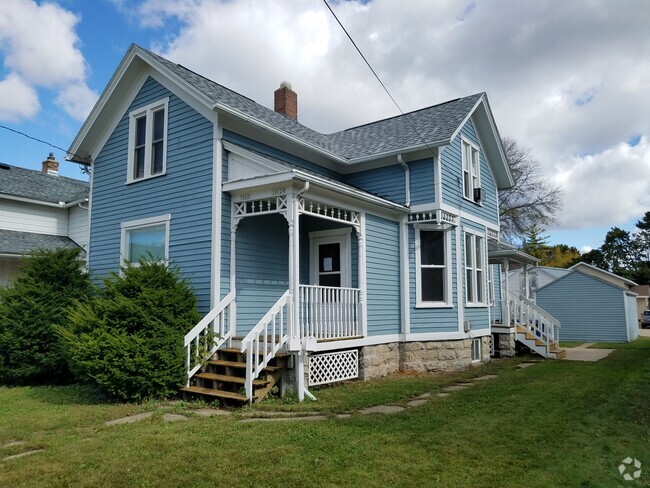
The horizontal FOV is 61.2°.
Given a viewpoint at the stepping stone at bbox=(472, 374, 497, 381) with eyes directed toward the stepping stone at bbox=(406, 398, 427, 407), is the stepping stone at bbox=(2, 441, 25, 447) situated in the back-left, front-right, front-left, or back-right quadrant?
front-right

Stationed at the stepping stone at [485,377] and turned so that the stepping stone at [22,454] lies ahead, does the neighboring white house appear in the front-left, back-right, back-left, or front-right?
front-right

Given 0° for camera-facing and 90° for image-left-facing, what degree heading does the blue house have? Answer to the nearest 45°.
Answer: approximately 45°

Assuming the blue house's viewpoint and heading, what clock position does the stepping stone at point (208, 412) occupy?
The stepping stone is roughly at 11 o'clock from the blue house.

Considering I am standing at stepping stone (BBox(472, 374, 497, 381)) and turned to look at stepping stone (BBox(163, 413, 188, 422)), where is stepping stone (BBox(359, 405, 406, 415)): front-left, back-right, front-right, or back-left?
front-left

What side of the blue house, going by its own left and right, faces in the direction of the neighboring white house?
right

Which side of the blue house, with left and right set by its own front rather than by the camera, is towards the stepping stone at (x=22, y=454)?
front

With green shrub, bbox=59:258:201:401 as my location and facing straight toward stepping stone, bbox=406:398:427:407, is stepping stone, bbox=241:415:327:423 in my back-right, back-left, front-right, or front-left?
front-right

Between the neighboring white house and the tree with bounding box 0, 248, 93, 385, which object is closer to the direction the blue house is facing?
the tree
